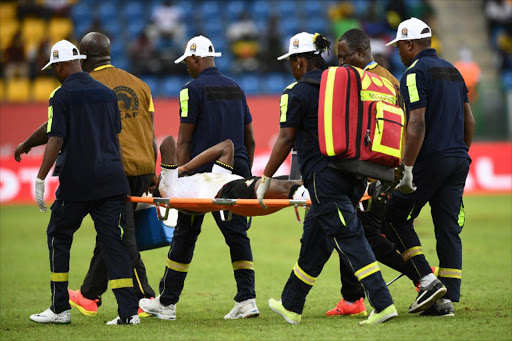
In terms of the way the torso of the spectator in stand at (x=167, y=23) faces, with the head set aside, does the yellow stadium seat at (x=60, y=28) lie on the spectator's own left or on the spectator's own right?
on the spectator's own right

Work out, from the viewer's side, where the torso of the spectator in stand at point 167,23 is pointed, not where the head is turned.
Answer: toward the camera

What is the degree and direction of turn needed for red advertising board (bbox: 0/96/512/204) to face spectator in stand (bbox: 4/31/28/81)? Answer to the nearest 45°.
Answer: approximately 135° to its right

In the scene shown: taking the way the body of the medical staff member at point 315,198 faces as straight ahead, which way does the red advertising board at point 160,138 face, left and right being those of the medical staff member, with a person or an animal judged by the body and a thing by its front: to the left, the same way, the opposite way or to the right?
to the left

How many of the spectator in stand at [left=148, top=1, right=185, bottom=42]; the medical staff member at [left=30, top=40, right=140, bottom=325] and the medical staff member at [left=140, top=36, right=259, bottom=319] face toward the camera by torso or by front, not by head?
1

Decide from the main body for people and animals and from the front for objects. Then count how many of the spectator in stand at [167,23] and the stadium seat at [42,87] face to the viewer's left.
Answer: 0

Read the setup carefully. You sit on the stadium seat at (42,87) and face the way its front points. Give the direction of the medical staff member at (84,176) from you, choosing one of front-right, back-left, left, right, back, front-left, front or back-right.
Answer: front

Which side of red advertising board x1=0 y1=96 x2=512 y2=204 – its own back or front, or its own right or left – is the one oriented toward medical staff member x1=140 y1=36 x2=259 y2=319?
front

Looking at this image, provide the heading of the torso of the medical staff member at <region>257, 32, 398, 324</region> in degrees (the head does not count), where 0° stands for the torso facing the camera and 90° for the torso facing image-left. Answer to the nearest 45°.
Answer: approximately 90°

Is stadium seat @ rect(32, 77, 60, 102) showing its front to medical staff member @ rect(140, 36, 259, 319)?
yes

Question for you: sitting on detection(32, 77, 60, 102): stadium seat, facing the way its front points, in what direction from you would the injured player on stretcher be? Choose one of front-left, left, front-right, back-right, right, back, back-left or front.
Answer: front

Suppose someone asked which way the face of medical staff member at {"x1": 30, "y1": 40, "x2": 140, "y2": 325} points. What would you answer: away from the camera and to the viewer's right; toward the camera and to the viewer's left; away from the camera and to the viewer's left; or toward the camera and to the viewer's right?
away from the camera and to the viewer's left

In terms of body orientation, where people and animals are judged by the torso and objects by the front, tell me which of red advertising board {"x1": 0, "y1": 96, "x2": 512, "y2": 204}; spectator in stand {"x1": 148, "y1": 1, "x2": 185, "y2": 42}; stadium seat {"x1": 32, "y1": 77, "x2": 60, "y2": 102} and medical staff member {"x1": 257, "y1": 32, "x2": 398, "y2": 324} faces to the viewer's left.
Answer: the medical staff member

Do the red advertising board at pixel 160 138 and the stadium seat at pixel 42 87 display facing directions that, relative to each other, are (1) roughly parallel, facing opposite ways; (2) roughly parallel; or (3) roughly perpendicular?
roughly parallel

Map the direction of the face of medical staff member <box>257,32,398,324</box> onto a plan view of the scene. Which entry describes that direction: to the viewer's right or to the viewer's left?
to the viewer's left

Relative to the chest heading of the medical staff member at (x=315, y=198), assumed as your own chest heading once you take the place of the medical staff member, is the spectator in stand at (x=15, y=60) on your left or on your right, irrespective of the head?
on your right

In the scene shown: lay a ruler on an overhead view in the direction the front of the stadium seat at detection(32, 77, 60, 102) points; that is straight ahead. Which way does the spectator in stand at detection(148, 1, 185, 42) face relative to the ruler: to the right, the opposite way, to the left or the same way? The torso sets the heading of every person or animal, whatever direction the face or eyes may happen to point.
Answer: the same way

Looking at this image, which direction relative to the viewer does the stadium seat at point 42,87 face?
toward the camera
